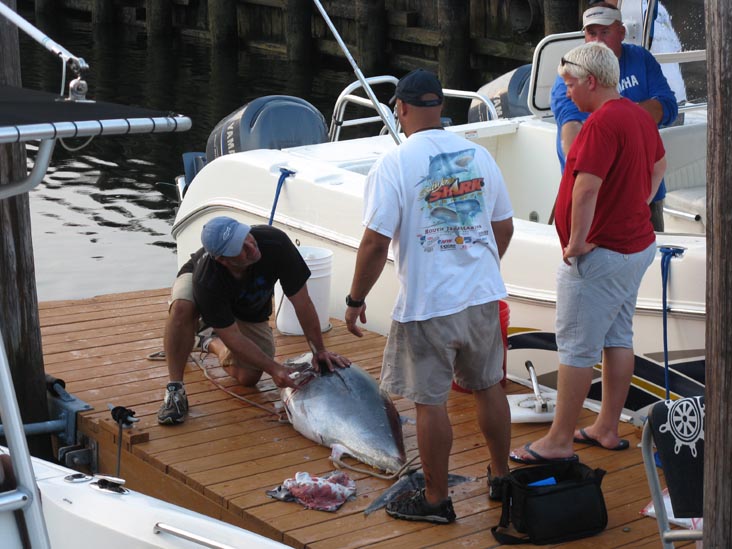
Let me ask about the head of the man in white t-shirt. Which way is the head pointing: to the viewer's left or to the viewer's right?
to the viewer's left

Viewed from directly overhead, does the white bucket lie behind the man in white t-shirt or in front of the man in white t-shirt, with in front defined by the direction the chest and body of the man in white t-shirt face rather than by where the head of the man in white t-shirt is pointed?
in front

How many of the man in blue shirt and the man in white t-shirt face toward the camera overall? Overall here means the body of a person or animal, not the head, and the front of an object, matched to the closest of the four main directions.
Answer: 1

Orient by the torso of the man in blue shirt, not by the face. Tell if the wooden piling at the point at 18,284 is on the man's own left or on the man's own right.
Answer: on the man's own right

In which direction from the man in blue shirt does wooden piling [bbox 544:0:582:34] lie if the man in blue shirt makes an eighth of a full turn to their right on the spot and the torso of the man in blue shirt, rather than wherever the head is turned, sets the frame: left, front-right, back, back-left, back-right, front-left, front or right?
back-right

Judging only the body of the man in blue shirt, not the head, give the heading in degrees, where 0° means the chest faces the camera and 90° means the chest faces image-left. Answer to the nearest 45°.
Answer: approximately 0°

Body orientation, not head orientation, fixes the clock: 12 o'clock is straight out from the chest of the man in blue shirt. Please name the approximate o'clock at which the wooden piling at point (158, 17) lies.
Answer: The wooden piling is roughly at 5 o'clock from the man in blue shirt.

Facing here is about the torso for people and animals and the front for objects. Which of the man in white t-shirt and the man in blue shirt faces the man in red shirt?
the man in blue shirt

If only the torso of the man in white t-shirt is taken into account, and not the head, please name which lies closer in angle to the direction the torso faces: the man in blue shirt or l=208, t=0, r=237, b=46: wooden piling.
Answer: the wooden piling

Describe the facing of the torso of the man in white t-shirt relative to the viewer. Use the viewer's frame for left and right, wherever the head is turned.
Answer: facing away from the viewer and to the left of the viewer
